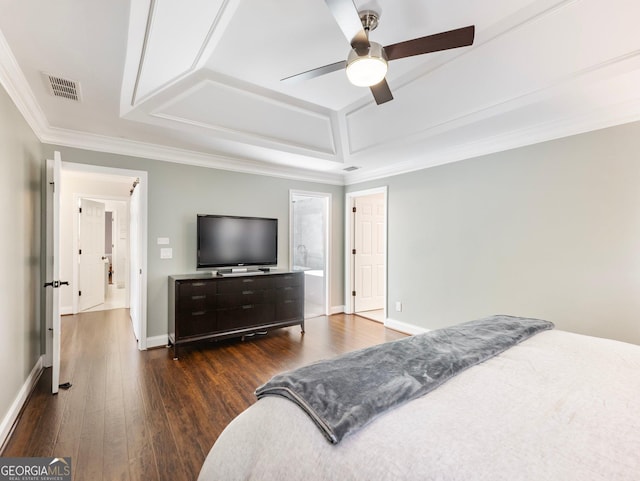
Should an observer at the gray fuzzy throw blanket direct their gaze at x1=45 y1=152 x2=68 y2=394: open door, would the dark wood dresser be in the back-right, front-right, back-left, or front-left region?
front-right

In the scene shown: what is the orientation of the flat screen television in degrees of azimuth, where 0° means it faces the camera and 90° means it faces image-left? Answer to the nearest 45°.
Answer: approximately 315°

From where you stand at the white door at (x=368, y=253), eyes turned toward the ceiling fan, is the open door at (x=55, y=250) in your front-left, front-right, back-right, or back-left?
front-right

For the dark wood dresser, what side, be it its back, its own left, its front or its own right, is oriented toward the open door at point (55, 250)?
right

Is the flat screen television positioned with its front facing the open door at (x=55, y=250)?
no

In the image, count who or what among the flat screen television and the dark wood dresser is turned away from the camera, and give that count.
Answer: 0

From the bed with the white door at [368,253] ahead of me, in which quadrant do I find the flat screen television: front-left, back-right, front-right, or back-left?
front-left

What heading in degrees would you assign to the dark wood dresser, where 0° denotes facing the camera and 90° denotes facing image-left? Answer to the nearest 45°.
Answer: approximately 315°

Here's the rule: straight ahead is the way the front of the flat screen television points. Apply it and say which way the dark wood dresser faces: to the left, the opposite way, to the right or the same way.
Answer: the same way

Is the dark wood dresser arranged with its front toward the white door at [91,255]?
no

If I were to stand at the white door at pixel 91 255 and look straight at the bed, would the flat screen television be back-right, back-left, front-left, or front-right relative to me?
front-left

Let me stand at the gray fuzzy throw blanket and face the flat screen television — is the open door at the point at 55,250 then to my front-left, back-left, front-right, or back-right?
front-left
